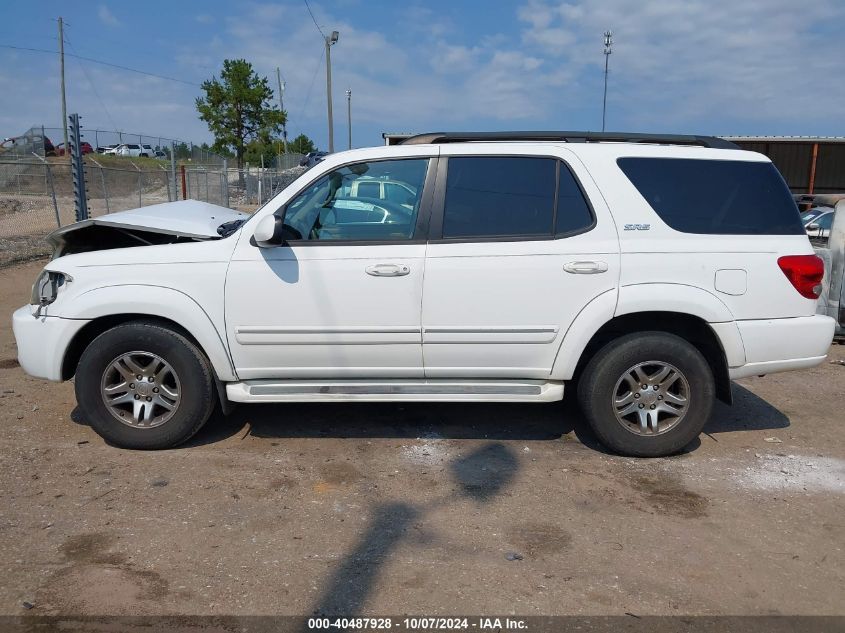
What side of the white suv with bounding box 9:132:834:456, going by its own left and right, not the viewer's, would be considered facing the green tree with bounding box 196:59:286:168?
right

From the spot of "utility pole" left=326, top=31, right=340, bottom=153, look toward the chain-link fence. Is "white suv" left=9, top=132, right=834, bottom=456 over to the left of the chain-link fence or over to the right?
left

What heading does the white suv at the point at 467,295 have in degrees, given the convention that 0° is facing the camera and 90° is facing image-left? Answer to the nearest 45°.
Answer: approximately 90°

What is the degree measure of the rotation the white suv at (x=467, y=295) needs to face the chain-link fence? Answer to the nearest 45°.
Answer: approximately 45° to its right

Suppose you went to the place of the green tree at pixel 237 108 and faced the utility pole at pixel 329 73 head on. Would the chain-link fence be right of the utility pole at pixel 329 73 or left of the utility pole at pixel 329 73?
right

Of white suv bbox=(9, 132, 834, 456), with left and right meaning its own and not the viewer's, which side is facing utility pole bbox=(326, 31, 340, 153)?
right
